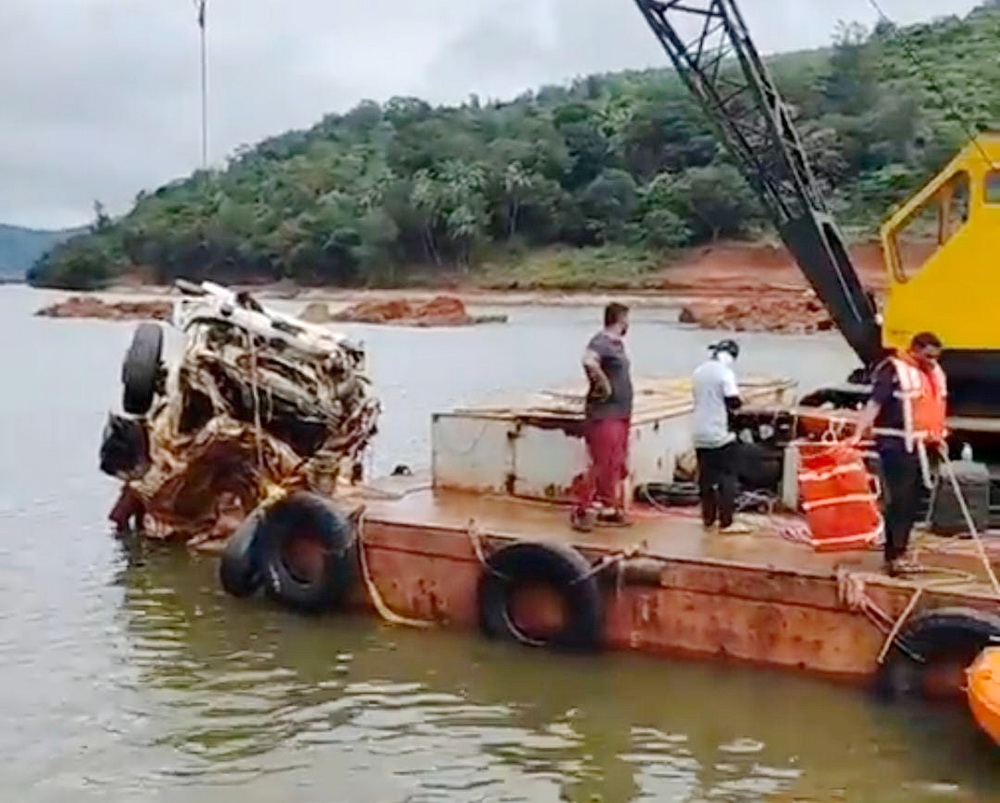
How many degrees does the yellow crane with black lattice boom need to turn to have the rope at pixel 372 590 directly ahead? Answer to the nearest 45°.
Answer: approximately 45° to its left

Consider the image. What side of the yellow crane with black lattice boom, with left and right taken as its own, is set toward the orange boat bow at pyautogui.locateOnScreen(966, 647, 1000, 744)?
left

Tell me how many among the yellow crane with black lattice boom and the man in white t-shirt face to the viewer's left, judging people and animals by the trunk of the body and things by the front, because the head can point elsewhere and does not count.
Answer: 1

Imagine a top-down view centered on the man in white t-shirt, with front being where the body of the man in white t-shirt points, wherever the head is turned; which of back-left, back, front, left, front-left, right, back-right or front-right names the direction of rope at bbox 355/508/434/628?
back

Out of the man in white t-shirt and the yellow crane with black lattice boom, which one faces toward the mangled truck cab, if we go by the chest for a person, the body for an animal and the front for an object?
the yellow crane with black lattice boom

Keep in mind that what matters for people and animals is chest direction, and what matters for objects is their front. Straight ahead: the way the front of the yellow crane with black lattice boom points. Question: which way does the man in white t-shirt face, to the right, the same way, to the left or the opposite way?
the opposite way

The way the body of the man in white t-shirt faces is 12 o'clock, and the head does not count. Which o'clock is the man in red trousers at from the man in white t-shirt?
The man in red trousers is roughly at 6 o'clock from the man in white t-shirt.

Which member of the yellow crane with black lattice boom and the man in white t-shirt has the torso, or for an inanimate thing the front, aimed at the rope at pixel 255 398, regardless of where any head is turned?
the yellow crane with black lattice boom

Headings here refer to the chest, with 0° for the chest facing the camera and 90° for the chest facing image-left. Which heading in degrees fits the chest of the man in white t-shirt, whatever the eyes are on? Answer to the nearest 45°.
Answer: approximately 270°

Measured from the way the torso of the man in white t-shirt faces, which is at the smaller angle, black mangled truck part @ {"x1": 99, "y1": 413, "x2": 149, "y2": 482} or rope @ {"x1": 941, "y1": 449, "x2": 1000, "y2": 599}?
the rope

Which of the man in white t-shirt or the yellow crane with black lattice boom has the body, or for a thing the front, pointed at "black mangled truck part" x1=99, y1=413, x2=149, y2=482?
the yellow crane with black lattice boom

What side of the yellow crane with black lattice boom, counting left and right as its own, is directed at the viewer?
left

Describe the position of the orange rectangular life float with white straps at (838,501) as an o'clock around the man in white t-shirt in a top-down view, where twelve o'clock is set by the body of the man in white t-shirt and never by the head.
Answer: The orange rectangular life float with white straps is roughly at 1 o'clock from the man in white t-shirt.

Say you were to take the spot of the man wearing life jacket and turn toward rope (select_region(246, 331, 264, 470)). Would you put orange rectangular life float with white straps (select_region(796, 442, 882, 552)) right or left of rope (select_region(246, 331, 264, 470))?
right
